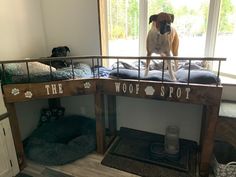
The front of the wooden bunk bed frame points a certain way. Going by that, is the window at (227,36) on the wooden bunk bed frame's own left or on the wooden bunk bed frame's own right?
on the wooden bunk bed frame's own left

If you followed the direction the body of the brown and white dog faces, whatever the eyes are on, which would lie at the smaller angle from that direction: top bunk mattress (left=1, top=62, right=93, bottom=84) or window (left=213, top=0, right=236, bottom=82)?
the top bunk mattress

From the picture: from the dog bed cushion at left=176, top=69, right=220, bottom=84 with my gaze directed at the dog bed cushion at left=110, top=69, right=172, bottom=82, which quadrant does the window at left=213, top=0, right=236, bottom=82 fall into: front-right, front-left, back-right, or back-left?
back-right

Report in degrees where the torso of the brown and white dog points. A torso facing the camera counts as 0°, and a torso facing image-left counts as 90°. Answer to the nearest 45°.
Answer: approximately 0°

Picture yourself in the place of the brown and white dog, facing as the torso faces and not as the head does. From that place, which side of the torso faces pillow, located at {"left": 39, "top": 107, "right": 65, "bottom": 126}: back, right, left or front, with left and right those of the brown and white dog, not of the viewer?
right
